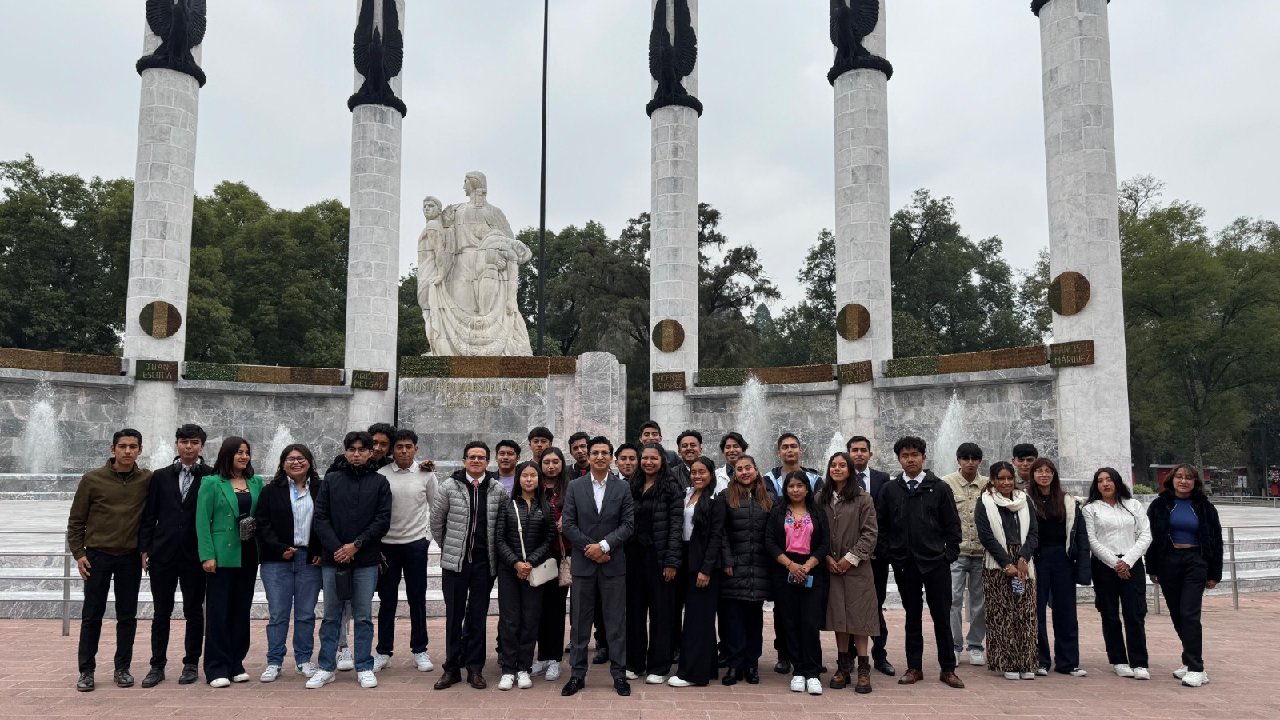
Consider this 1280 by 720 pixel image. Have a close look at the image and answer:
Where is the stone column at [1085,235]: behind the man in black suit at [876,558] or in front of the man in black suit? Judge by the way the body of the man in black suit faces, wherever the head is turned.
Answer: behind

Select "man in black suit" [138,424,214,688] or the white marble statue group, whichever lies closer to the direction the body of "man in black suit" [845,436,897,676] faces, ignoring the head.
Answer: the man in black suit

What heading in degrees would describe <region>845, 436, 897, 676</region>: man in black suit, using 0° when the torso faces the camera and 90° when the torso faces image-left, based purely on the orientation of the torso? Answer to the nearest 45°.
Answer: approximately 0°

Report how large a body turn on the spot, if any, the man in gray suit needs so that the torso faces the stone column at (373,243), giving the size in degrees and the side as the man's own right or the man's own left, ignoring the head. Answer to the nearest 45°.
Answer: approximately 180°

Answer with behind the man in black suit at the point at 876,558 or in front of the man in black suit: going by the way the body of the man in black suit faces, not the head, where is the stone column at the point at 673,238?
behind

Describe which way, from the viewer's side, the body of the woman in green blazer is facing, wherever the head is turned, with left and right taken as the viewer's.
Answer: facing the viewer and to the right of the viewer

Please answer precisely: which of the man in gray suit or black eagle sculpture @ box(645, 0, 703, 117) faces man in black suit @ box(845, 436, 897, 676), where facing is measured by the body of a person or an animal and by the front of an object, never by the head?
the black eagle sculpture

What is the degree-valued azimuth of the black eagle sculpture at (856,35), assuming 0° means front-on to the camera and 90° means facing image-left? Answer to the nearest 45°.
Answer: approximately 45°

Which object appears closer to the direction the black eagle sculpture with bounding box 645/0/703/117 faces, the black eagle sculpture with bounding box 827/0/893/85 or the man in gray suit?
the man in gray suit

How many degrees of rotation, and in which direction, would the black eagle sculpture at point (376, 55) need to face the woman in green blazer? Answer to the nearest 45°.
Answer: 0° — it already faces them

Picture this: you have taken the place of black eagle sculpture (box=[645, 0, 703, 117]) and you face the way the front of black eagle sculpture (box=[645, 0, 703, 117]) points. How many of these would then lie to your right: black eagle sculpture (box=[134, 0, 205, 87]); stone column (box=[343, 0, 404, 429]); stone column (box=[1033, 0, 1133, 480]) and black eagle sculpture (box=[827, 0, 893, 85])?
2

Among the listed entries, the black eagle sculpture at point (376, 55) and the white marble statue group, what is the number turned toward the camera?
2
